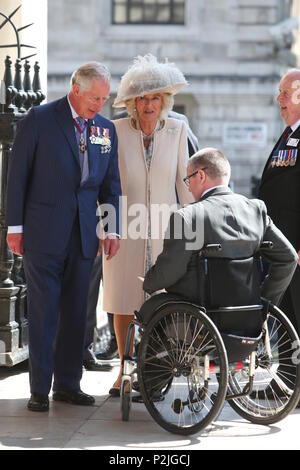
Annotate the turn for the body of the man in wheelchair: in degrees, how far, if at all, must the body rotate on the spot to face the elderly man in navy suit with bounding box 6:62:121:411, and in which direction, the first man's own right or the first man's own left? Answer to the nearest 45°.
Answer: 0° — they already face them

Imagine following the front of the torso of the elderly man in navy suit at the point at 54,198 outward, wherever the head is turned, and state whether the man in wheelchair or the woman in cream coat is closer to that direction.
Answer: the man in wheelchair

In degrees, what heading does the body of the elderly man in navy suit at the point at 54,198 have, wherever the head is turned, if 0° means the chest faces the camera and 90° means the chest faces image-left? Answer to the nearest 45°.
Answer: approximately 315°

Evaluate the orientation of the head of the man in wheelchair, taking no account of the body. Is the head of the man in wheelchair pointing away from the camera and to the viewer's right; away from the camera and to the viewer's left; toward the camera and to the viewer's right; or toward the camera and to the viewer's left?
away from the camera and to the viewer's left

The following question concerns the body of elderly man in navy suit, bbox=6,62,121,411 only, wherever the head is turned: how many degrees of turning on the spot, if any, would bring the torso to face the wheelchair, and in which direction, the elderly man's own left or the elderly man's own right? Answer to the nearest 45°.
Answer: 0° — they already face it

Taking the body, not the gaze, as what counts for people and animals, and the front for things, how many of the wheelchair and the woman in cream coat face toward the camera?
1

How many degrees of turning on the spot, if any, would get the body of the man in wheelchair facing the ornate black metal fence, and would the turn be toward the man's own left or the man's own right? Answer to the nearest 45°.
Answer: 0° — they already face it

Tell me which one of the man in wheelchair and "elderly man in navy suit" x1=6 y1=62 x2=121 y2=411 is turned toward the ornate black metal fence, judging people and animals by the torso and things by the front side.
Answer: the man in wheelchair

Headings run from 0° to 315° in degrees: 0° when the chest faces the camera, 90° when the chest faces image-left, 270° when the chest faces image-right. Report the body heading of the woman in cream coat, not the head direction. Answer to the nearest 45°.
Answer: approximately 0°

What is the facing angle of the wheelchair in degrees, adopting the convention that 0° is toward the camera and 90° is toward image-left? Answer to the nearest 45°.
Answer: approximately 135°

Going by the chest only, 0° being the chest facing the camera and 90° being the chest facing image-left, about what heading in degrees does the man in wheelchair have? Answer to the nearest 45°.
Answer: approximately 135°
